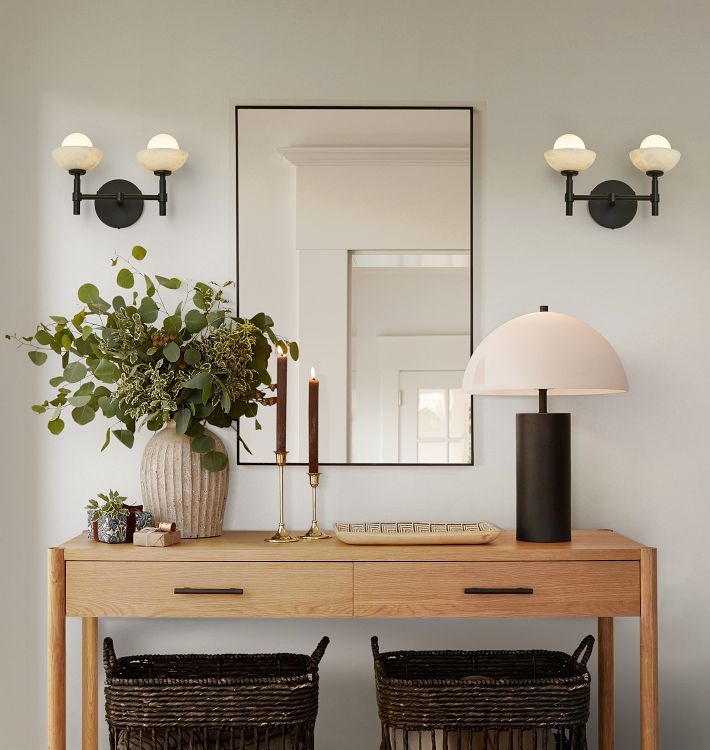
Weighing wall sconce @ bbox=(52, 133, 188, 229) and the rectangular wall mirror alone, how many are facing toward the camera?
2

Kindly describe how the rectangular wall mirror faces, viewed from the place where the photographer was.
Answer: facing the viewer

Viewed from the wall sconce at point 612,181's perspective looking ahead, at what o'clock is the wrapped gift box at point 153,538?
The wrapped gift box is roughly at 2 o'clock from the wall sconce.

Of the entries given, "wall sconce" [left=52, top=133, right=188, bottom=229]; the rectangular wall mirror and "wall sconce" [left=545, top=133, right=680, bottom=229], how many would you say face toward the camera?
3

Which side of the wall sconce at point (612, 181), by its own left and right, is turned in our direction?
front
